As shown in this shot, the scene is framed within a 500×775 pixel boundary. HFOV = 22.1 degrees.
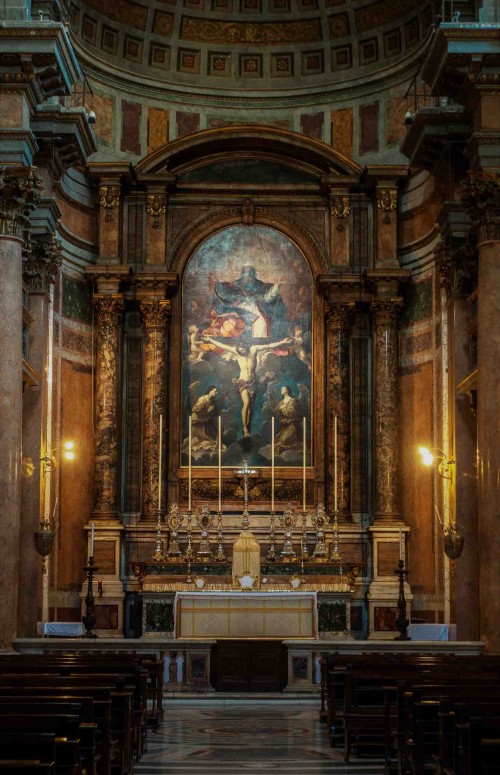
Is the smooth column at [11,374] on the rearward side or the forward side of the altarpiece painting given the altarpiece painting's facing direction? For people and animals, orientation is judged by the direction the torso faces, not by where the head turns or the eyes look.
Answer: on the forward side

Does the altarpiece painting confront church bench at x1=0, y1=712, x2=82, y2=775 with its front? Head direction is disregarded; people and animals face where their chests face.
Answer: yes

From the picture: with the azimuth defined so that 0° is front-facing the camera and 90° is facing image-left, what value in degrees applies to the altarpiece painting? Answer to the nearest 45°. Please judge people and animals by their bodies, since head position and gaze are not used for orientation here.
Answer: approximately 0°

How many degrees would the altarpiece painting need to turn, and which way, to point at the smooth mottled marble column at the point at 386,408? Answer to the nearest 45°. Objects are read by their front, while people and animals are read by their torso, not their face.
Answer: approximately 90° to its left

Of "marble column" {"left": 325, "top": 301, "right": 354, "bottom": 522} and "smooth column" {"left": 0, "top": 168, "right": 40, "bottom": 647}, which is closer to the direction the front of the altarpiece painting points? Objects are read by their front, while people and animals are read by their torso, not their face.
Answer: the smooth column

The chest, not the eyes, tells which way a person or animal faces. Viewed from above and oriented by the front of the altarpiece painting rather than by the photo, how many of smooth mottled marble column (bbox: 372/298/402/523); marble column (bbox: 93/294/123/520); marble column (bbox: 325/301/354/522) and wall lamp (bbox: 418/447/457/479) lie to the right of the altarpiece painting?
1

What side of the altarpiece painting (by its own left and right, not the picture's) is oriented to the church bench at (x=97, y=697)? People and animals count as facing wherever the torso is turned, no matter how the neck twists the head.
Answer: front

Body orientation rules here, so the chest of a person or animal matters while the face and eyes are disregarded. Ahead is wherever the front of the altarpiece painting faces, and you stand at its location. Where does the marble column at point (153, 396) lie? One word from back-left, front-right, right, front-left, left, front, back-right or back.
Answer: right

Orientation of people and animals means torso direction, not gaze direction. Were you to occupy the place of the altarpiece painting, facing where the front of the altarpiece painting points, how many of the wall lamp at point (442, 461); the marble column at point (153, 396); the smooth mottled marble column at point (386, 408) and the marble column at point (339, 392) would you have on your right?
1

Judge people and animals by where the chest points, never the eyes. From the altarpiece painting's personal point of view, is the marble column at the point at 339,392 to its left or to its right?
on its left

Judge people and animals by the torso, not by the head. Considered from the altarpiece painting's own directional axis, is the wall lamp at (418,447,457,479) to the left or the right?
on its left

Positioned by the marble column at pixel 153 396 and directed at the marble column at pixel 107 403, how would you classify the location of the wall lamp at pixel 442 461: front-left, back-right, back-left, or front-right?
back-left

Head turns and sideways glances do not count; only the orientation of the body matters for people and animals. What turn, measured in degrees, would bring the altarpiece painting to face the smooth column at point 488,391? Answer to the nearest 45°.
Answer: approximately 45° to its left

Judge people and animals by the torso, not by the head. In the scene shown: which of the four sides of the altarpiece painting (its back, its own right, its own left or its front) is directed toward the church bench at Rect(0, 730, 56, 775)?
front
